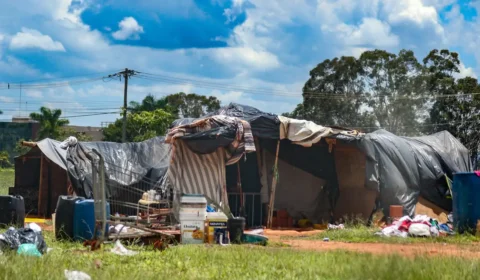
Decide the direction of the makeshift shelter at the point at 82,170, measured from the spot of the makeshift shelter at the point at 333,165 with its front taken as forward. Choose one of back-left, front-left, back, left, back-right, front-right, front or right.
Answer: right

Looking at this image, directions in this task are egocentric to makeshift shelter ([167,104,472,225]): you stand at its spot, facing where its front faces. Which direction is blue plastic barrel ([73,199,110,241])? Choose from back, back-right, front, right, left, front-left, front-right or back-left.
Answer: front-right

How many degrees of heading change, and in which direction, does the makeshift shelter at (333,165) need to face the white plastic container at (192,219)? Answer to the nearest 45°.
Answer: approximately 45° to its right

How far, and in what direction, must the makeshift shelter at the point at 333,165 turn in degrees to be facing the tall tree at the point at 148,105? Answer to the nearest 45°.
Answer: approximately 135° to its right

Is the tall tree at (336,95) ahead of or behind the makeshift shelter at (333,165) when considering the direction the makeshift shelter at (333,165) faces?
behind

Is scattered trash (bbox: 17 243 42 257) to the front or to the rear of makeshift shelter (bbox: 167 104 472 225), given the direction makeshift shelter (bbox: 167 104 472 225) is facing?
to the front

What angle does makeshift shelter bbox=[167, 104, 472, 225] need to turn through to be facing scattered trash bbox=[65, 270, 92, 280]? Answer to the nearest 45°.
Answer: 0° — it already faces it

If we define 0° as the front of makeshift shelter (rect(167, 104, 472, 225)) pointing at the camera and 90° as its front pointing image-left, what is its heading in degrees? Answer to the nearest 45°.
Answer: approximately 0°

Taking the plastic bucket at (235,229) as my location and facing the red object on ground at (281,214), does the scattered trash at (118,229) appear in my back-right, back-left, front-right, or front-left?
back-left

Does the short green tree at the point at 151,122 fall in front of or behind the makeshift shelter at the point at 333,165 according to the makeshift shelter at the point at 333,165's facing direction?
behind
